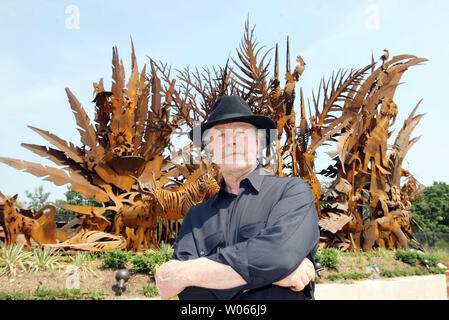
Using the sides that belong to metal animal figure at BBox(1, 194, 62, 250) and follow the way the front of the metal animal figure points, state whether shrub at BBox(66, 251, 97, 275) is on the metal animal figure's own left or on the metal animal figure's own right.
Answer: on the metal animal figure's own left

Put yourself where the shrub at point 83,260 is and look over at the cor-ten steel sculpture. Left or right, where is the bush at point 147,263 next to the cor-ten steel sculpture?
right

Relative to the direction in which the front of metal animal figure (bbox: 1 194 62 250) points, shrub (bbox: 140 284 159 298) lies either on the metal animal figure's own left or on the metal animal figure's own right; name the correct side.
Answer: on the metal animal figure's own left

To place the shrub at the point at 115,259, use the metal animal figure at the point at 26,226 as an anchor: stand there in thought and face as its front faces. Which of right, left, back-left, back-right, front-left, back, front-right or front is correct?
back-left

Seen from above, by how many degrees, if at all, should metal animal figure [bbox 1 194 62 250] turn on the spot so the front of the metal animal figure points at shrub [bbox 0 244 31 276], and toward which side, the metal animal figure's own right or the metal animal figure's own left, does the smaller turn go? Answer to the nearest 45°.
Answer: approximately 90° to the metal animal figure's own left

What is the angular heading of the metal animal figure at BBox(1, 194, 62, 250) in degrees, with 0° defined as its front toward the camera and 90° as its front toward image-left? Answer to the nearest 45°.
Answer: approximately 90°

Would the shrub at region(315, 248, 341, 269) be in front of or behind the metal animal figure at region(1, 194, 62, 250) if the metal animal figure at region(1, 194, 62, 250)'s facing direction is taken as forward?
behind
